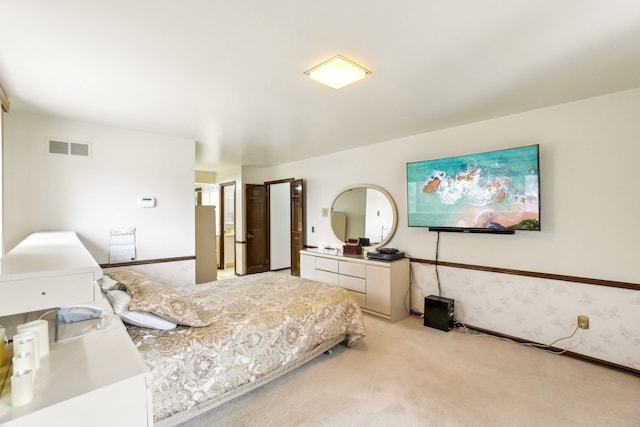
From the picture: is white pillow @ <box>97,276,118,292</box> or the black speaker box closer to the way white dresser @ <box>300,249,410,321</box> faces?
the white pillow

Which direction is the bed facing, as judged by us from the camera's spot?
facing away from the viewer and to the right of the viewer

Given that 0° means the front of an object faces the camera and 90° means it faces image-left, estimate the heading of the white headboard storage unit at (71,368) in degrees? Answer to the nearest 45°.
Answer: approximately 315°

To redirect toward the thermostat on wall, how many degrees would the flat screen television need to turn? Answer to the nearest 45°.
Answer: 0° — it already faces it
